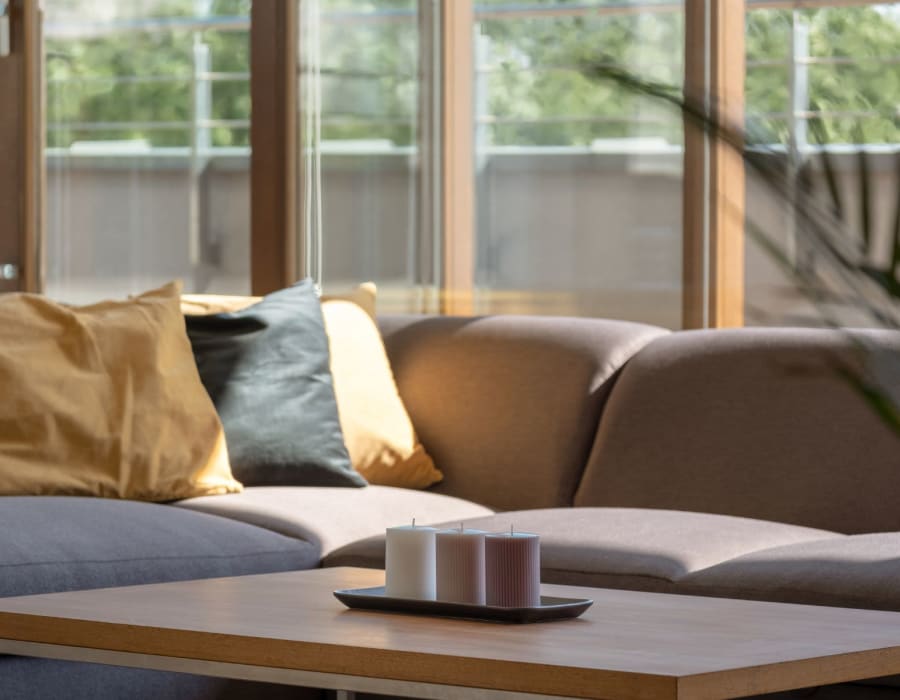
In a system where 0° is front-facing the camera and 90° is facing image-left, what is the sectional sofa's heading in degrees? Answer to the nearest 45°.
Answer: approximately 0°

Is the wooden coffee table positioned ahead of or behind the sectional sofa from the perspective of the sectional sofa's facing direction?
ahead

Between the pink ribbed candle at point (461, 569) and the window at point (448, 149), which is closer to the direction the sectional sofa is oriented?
the pink ribbed candle

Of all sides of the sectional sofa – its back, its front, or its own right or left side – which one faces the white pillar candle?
front

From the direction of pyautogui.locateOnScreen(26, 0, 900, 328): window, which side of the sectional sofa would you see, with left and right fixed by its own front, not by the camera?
back

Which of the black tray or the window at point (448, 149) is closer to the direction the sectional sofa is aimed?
the black tray

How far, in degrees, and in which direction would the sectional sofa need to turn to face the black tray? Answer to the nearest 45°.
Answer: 0° — it already faces it
